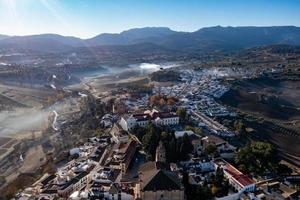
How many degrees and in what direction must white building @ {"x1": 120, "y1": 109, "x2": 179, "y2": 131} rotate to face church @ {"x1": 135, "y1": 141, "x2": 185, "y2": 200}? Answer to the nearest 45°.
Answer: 0° — it already faces it

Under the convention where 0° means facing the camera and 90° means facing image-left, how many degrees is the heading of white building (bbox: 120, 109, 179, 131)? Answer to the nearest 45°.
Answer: approximately 0°

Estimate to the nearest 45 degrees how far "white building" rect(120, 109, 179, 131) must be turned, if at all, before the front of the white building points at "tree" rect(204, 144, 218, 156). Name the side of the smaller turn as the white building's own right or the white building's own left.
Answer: approximately 45° to the white building's own left

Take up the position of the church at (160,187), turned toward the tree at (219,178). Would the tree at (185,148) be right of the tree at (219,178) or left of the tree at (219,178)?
left

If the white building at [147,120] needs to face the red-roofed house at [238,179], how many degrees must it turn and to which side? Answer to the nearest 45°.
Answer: approximately 45° to its left

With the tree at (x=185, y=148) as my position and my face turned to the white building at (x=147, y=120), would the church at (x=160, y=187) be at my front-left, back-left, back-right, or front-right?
back-left
